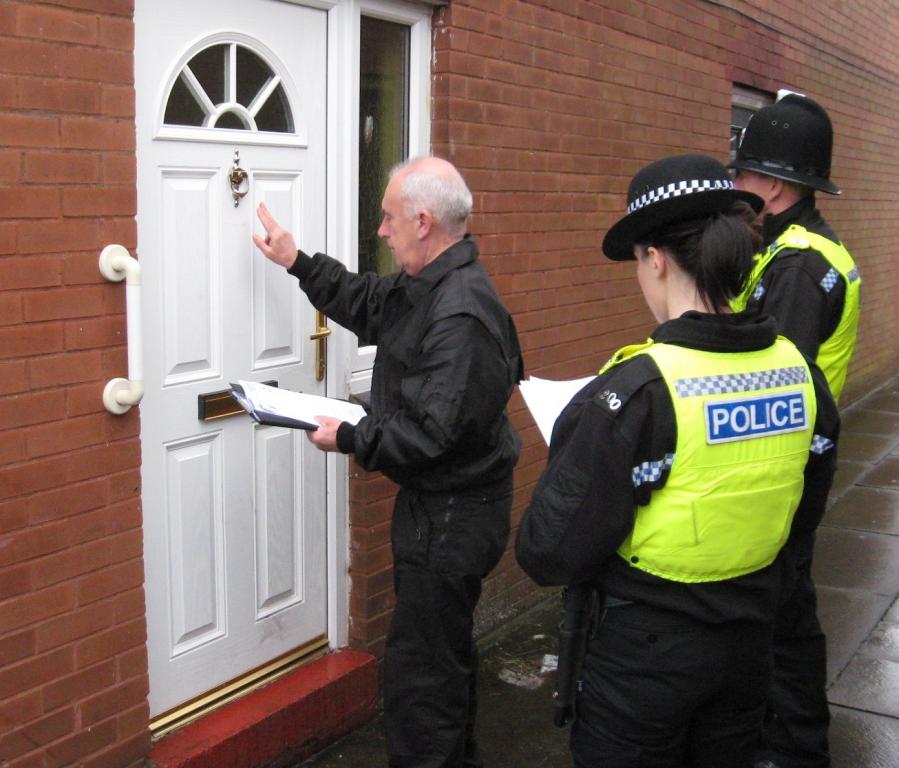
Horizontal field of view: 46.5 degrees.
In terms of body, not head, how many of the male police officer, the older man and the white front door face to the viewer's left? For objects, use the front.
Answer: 2

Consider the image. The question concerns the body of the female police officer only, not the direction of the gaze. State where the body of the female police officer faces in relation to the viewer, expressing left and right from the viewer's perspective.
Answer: facing away from the viewer and to the left of the viewer

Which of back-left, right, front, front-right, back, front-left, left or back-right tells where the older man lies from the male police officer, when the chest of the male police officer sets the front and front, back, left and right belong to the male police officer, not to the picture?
front-left

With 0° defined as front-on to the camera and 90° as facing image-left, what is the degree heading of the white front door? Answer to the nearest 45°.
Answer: approximately 315°

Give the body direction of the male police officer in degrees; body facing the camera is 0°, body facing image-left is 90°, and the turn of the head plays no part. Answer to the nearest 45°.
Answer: approximately 90°

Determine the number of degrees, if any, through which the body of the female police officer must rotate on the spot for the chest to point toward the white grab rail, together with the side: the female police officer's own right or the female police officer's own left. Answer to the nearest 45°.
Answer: approximately 45° to the female police officer's own left

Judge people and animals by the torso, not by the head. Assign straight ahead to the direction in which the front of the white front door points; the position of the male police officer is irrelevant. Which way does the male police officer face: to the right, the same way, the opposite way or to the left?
the opposite way

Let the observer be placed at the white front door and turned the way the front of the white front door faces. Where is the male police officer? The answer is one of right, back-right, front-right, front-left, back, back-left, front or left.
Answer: front-left

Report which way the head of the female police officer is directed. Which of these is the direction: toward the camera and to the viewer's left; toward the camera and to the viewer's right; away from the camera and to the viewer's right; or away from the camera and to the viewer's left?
away from the camera and to the viewer's left

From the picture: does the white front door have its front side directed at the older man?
yes

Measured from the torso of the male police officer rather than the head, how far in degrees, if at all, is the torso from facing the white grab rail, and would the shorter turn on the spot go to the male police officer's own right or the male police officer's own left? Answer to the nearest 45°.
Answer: approximately 45° to the male police officer's own left

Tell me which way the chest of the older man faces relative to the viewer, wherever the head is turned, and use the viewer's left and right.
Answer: facing to the left of the viewer

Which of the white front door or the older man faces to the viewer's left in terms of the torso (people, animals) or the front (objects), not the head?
the older man
